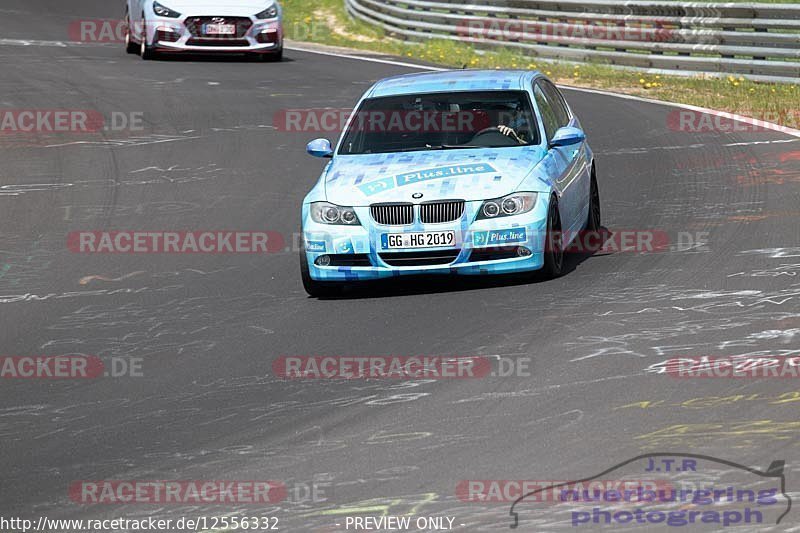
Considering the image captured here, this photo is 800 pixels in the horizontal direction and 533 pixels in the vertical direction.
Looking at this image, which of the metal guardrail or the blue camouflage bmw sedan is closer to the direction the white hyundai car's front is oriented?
the blue camouflage bmw sedan

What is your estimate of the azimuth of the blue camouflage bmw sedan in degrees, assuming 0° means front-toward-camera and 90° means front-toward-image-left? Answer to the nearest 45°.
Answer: approximately 0°

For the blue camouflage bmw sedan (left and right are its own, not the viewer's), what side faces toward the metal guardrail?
back

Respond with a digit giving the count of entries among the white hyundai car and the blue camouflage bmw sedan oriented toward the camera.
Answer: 2

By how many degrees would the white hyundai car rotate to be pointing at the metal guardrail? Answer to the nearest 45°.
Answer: approximately 90° to its left

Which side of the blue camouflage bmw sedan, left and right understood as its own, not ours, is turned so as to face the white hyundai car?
back

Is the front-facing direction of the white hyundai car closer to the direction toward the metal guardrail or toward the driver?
the driver
